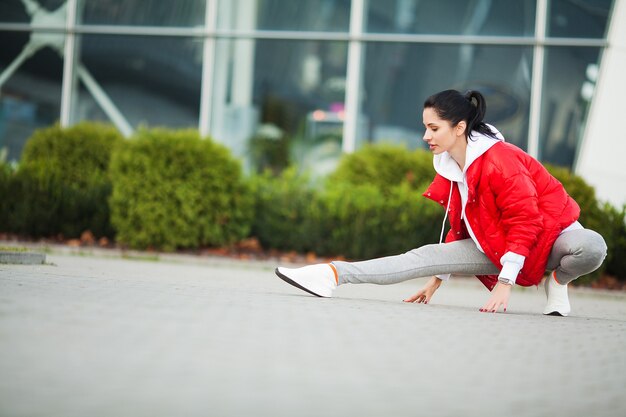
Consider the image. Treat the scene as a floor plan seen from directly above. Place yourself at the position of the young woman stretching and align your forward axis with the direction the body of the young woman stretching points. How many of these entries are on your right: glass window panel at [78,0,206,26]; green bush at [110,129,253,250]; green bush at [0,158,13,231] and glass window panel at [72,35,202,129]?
4

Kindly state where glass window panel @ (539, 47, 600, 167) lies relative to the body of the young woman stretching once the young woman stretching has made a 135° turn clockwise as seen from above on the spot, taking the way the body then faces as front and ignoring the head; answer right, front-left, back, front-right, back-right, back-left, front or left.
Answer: front

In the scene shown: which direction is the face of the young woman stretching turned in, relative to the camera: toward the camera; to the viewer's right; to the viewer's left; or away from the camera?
to the viewer's left

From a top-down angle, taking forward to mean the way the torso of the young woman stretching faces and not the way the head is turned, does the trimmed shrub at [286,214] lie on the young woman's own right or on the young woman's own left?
on the young woman's own right

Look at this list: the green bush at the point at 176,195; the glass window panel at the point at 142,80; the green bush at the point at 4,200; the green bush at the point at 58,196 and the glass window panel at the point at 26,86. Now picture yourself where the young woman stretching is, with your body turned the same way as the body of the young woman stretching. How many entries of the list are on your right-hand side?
5

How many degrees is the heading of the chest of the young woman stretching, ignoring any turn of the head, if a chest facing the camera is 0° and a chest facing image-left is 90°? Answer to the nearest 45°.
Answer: approximately 45°

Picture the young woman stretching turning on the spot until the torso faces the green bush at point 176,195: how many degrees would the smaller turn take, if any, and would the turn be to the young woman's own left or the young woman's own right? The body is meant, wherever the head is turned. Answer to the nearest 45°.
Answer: approximately 90° to the young woman's own right

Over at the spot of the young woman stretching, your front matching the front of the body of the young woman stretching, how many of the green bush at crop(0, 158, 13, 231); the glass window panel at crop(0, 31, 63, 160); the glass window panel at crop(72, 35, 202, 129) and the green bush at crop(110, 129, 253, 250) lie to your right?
4

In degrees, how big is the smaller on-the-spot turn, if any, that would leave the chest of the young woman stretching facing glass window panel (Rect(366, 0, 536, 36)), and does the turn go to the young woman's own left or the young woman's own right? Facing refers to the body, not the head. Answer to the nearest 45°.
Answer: approximately 135° to the young woman's own right

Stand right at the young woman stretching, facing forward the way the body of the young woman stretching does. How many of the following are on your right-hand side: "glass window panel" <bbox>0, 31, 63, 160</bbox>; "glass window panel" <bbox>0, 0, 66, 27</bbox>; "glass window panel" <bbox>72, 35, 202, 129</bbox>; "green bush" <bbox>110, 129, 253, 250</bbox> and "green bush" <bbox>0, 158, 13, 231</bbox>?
5

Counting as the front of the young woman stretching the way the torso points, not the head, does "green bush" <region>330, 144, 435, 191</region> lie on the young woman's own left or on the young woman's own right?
on the young woman's own right

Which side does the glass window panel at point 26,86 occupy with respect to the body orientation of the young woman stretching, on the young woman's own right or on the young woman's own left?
on the young woman's own right

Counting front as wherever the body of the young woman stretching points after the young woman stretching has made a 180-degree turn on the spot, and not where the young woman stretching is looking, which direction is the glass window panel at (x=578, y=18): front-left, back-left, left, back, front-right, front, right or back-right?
front-left
